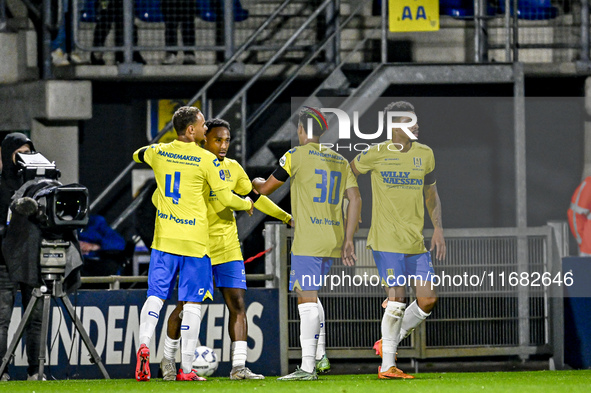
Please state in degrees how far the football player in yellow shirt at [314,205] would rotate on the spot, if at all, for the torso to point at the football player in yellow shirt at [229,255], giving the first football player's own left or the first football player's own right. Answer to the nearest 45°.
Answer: approximately 45° to the first football player's own left

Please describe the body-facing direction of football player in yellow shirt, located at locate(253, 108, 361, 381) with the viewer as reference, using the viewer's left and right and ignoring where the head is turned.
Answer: facing away from the viewer and to the left of the viewer

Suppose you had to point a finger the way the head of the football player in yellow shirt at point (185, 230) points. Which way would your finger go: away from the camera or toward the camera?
away from the camera

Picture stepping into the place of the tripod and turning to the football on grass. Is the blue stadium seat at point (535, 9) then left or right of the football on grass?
left

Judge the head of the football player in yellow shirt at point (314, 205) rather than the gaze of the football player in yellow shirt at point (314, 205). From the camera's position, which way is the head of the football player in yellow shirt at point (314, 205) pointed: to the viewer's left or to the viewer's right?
to the viewer's left

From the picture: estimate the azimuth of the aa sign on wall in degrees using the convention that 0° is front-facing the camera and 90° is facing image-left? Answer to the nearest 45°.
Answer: approximately 0°

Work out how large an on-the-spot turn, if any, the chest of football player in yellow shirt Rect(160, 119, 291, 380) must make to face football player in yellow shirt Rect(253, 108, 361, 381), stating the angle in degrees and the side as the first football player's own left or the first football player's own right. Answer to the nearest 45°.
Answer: approximately 45° to the first football player's own left

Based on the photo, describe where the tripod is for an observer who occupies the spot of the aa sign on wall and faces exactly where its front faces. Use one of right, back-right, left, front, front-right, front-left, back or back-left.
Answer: front-right

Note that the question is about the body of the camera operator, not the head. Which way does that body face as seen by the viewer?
to the viewer's right
